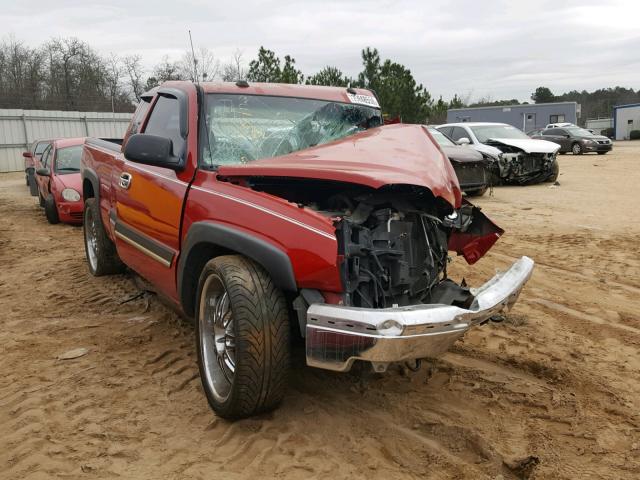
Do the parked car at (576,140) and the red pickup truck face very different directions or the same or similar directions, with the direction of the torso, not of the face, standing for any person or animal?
same or similar directions

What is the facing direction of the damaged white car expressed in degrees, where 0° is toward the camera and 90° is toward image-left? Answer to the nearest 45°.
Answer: approximately 315°

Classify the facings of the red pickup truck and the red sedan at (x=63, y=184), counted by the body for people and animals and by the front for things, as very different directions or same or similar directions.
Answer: same or similar directions

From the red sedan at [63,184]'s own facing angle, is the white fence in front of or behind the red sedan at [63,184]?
behind

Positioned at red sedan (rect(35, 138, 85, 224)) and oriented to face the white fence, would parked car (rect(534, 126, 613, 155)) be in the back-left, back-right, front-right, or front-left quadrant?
front-right

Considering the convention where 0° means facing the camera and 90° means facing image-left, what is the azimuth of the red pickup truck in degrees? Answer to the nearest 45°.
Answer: approximately 315°

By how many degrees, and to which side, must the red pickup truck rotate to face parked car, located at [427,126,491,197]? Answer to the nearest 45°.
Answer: approximately 135° to its left

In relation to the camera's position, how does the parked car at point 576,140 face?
facing the viewer and to the right of the viewer

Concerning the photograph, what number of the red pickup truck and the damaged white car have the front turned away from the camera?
0

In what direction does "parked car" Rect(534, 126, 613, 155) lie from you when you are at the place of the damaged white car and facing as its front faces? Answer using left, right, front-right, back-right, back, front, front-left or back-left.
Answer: back-left
